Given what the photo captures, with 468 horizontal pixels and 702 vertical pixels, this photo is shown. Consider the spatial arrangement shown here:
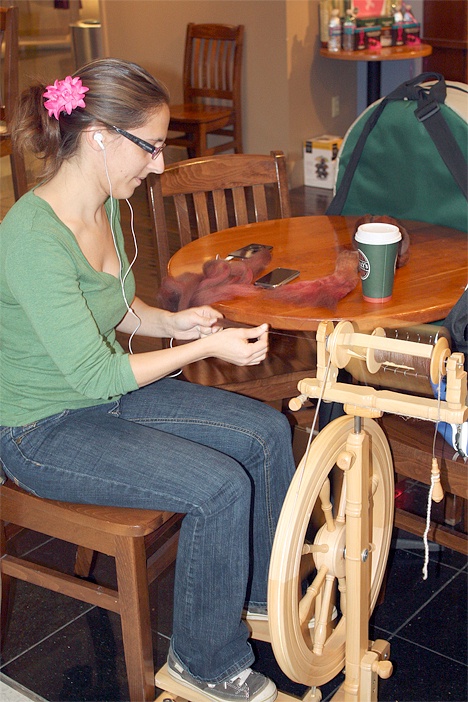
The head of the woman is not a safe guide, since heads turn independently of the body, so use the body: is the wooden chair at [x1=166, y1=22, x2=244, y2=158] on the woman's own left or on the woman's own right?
on the woman's own left

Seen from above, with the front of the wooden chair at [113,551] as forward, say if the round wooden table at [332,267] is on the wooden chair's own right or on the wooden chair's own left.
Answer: on the wooden chair's own left

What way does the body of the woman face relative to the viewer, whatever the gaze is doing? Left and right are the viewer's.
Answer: facing to the right of the viewer

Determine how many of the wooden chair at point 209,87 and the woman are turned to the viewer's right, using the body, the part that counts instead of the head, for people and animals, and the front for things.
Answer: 1

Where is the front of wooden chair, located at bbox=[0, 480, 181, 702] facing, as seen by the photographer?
facing the viewer and to the right of the viewer

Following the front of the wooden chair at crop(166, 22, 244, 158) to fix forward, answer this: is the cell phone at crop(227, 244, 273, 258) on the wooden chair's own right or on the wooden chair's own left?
on the wooden chair's own left

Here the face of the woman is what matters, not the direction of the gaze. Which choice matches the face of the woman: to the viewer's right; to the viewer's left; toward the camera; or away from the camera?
to the viewer's right

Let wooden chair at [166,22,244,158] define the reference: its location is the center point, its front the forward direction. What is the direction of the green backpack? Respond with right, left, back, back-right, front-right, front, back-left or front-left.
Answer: front-left

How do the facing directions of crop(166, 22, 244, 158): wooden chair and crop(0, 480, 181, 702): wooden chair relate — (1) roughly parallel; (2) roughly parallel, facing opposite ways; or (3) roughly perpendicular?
roughly perpendicular

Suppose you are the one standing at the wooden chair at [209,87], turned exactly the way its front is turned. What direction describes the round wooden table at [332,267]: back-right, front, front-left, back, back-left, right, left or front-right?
front-left
